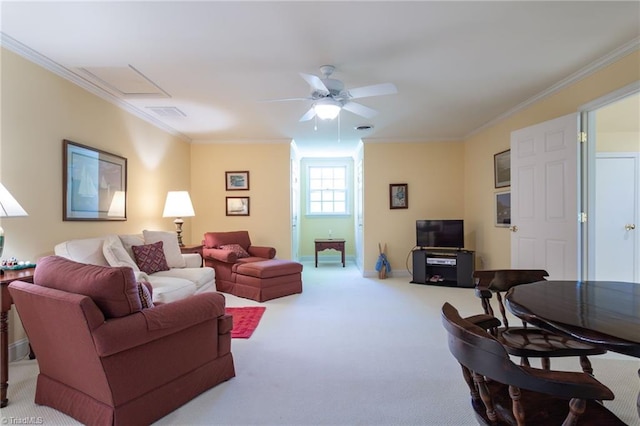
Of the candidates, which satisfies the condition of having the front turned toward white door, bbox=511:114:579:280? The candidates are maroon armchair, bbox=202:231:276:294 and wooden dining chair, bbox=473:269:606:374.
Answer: the maroon armchair

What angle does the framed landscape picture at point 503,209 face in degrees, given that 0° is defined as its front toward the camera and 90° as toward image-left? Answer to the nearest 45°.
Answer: approximately 45°

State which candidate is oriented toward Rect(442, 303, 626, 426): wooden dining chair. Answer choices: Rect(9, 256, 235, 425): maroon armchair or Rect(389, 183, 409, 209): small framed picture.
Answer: the small framed picture

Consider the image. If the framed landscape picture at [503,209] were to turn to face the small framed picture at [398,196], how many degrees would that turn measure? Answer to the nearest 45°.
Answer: approximately 45° to its right

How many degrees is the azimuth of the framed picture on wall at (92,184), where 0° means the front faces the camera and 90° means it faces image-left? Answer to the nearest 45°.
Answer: approximately 315°

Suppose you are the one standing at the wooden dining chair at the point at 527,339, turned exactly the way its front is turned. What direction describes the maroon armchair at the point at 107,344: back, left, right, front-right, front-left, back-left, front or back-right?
right

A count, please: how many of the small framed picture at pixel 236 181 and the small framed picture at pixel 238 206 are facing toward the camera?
2

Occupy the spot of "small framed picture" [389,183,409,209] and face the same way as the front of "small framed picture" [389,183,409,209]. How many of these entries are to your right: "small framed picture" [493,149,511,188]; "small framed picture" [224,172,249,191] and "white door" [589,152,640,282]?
1

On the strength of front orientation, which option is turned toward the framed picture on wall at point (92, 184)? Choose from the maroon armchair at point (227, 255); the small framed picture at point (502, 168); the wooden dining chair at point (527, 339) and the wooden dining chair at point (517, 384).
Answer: the small framed picture

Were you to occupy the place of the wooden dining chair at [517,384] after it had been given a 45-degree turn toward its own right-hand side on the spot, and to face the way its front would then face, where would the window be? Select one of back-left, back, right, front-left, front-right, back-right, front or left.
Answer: back-left

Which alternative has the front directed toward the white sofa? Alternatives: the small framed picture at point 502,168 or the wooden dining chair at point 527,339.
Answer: the small framed picture

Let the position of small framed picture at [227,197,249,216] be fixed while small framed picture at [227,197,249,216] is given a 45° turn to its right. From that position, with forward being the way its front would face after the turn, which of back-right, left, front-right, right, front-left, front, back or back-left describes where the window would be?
back
